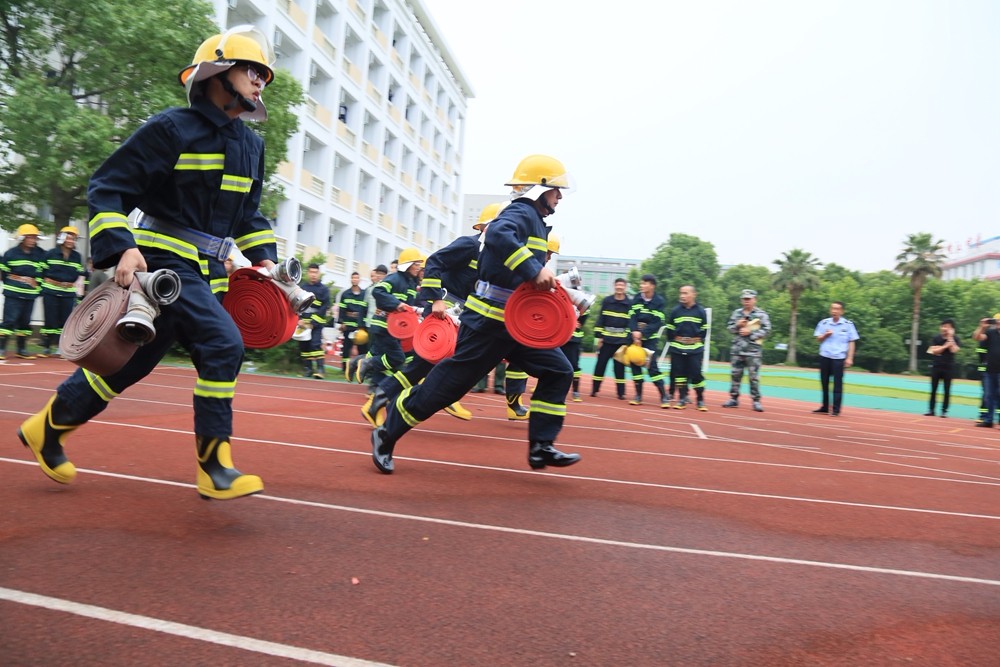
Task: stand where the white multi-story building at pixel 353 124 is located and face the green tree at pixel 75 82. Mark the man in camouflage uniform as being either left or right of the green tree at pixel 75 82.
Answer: left

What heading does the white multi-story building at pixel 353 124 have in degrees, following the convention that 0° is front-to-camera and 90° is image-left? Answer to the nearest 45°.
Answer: approximately 315°

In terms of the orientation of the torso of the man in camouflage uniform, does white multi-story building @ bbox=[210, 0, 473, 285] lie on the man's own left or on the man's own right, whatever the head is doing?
on the man's own right

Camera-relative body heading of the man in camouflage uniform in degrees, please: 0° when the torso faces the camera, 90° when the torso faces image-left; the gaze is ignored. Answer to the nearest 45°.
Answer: approximately 0°

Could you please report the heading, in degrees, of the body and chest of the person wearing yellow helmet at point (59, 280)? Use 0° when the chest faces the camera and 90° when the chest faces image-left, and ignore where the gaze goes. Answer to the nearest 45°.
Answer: approximately 0°

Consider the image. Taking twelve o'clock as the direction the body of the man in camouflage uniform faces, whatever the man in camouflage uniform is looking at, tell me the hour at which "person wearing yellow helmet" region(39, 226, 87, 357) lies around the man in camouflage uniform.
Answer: The person wearing yellow helmet is roughly at 2 o'clock from the man in camouflage uniform.

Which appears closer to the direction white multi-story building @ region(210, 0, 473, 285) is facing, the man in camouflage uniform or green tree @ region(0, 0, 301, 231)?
the man in camouflage uniform

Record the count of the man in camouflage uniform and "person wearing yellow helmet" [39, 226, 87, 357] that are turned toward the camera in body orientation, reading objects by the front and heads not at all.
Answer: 2

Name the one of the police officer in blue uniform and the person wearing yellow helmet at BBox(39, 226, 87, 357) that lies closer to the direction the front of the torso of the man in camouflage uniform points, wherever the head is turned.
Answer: the person wearing yellow helmet

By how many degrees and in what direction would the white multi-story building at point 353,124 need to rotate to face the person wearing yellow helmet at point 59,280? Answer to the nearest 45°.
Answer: approximately 45° to its right
